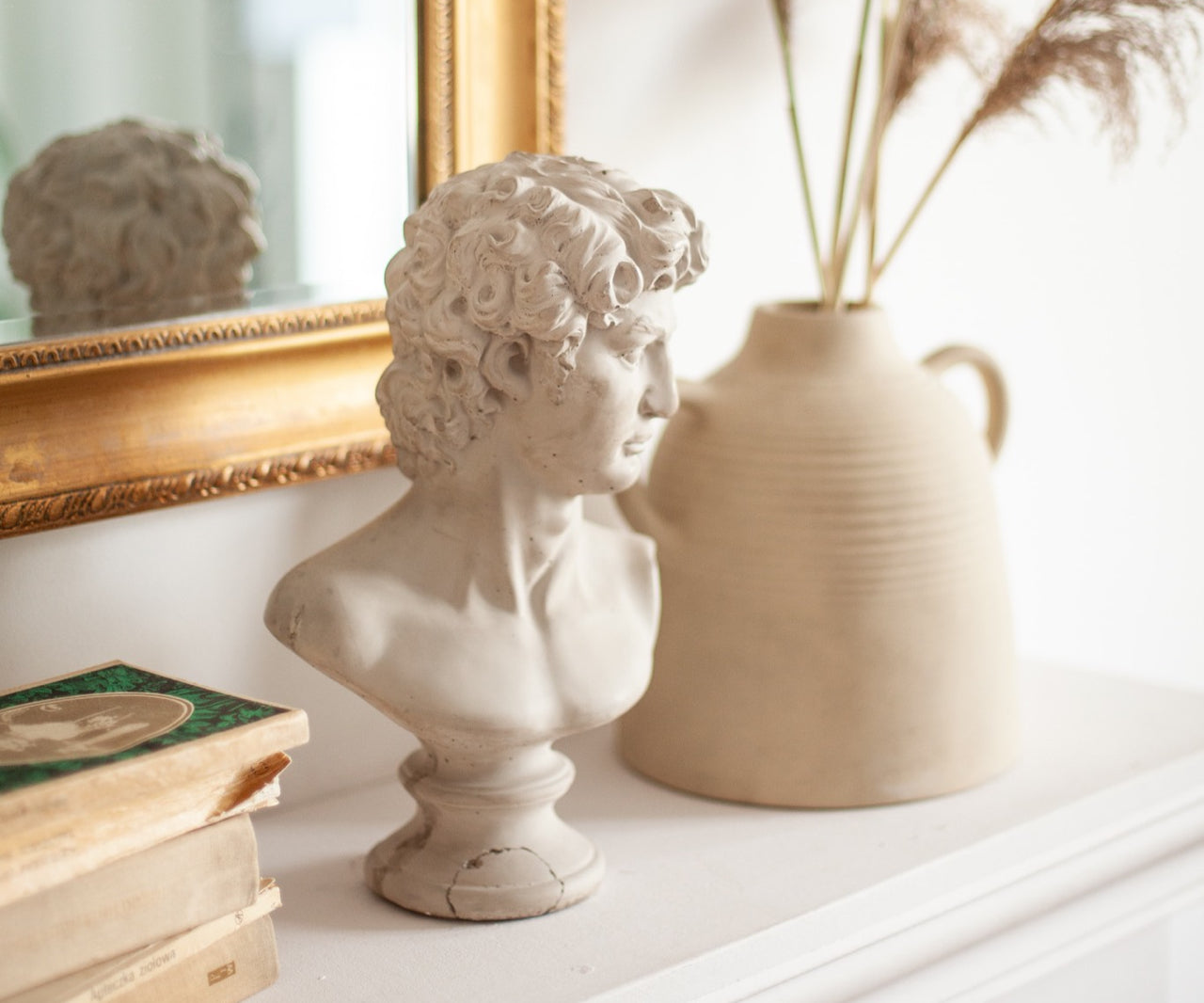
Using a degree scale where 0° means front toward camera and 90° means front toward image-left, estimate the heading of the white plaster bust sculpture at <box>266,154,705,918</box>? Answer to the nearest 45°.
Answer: approximately 315°
